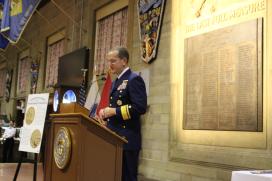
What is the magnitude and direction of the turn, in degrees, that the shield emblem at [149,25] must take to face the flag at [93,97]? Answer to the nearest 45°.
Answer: approximately 90° to its right

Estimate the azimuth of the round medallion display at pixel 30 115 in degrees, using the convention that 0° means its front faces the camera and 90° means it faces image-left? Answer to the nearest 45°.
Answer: approximately 45°

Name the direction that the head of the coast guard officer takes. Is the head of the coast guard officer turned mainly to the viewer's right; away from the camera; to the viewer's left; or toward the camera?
to the viewer's left

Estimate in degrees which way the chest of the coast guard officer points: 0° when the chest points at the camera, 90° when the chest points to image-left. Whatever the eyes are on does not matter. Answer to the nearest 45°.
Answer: approximately 45°

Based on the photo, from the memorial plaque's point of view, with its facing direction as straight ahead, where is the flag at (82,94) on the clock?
The flag is roughly at 3 o'clock from the memorial plaque.

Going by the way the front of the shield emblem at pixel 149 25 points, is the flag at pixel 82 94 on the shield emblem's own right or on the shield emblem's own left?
on the shield emblem's own right

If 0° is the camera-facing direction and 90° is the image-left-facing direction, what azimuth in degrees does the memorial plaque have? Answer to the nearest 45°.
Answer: approximately 45°

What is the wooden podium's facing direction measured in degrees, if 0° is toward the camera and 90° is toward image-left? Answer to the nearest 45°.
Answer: approximately 45°

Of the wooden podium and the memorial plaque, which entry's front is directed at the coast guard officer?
the memorial plaque
